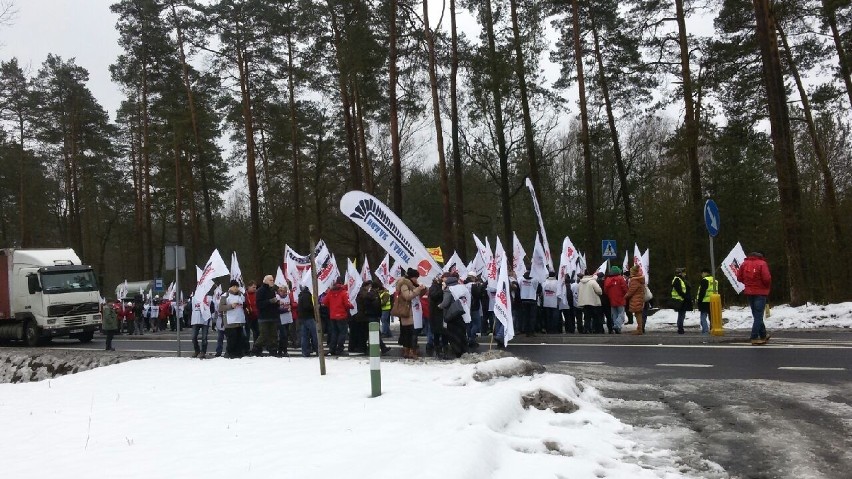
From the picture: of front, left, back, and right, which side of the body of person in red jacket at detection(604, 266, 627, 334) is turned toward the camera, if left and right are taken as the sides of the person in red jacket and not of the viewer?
back

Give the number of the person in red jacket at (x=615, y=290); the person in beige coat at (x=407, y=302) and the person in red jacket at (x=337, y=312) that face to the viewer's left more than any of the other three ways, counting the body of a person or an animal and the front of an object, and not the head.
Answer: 0

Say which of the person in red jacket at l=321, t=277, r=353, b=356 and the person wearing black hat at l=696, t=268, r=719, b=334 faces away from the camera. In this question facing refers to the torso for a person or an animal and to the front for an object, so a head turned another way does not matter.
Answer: the person in red jacket

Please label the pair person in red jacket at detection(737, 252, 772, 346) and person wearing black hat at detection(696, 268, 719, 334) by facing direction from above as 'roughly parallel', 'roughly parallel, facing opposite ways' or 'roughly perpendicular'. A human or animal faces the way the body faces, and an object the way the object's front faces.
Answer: roughly perpendicular

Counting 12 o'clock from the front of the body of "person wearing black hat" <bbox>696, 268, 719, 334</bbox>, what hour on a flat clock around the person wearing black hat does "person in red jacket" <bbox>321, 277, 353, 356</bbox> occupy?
The person in red jacket is roughly at 11 o'clock from the person wearing black hat.

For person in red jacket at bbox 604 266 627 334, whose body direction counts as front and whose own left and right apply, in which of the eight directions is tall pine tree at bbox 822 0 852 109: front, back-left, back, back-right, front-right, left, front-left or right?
front-right

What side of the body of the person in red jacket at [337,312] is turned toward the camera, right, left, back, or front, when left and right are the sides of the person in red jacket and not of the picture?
back

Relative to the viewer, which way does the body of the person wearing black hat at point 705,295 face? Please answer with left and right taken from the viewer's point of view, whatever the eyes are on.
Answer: facing to the left of the viewer

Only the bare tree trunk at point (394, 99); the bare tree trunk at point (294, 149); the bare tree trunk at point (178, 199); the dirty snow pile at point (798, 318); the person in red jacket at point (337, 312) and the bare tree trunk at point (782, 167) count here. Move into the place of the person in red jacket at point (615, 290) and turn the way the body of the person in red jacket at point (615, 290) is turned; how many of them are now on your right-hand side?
2

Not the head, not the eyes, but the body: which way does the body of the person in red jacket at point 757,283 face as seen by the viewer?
away from the camera
